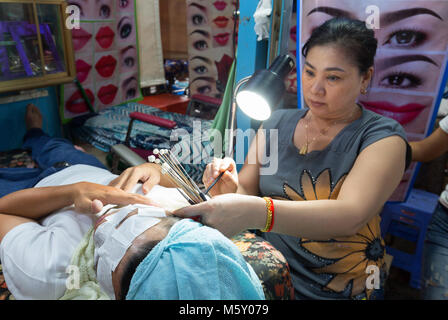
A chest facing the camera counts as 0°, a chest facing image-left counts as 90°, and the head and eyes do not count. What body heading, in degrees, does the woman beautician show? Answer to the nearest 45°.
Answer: approximately 45°

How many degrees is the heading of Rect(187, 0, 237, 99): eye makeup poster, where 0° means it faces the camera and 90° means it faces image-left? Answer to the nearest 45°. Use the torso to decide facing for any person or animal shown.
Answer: approximately 0°

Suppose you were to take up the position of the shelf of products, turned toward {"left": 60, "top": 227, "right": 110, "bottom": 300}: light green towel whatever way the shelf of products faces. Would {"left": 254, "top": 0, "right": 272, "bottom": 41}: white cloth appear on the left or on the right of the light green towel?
left

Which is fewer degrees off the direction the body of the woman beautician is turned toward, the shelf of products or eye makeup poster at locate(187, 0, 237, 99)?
the shelf of products
